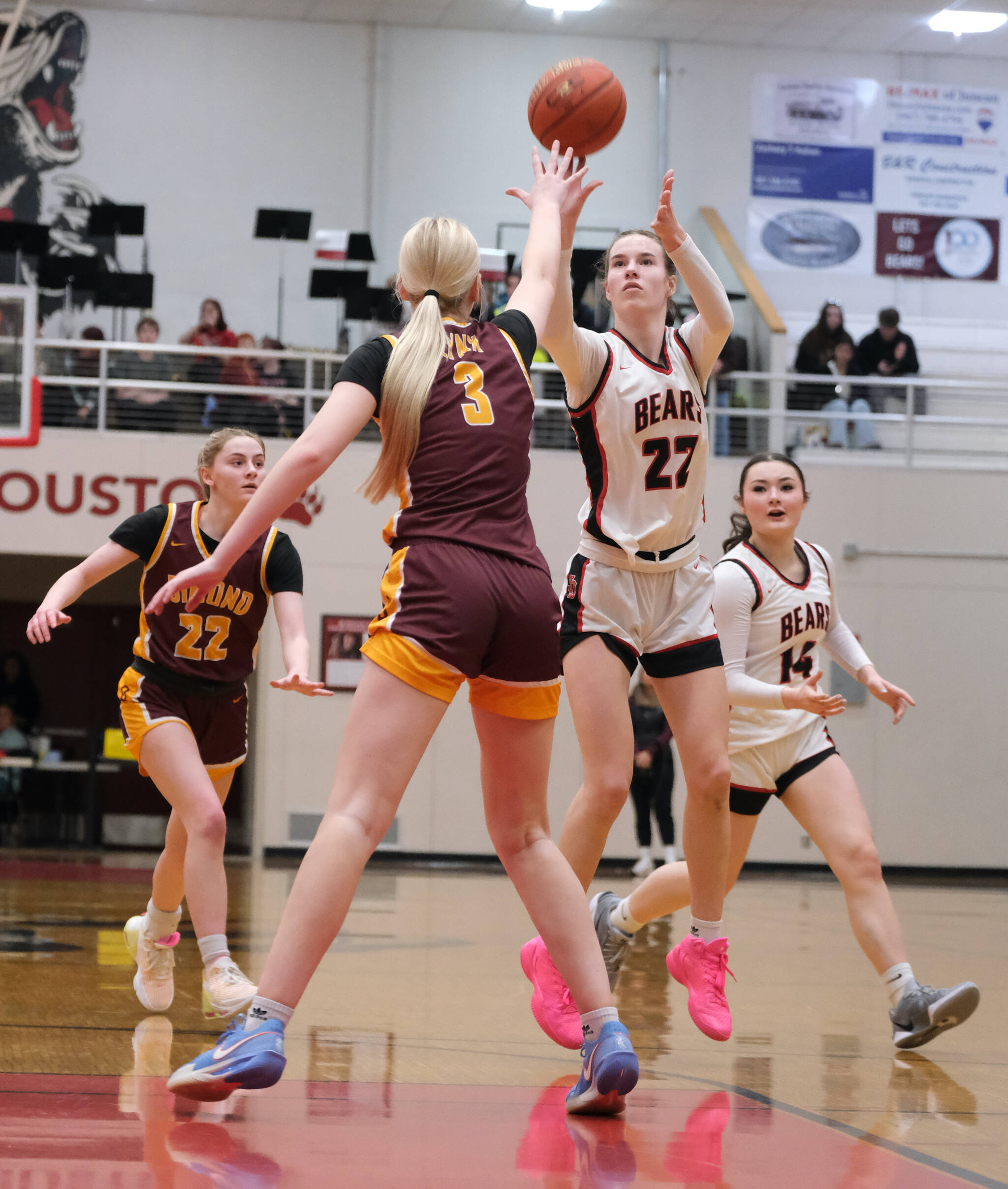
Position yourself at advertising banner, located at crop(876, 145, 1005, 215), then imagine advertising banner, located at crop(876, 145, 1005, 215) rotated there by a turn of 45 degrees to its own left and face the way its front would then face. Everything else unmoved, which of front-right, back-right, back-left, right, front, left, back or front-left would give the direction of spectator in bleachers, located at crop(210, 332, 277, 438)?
right

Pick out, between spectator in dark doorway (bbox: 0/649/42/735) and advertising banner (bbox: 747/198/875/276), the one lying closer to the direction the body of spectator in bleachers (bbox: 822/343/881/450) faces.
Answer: the spectator in dark doorway

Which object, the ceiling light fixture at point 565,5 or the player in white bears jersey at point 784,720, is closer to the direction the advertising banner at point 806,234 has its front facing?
the player in white bears jersey

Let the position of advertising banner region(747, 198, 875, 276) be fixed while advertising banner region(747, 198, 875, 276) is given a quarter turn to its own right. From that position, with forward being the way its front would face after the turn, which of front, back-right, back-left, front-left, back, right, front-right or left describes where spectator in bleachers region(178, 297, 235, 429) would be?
front-left

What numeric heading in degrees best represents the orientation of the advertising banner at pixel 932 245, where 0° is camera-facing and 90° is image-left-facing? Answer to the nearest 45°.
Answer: approximately 0°

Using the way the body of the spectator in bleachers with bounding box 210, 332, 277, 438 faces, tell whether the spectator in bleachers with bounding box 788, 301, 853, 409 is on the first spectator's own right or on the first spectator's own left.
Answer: on the first spectator's own left

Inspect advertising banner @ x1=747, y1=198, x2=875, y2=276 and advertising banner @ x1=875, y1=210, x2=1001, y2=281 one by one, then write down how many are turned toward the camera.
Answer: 2

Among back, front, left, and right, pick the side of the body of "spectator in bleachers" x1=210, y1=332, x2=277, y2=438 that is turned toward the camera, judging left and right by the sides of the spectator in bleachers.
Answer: front

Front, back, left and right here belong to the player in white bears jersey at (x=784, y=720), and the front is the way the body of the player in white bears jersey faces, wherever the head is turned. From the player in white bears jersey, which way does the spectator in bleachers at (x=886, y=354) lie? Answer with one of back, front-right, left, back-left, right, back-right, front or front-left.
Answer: back-left
